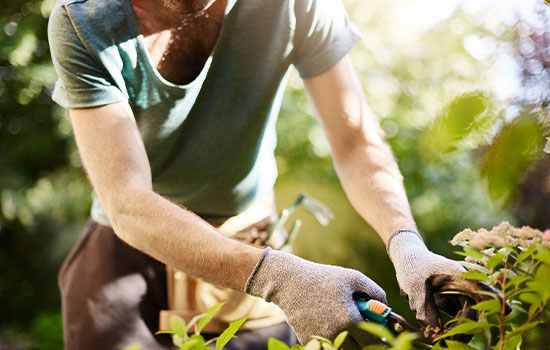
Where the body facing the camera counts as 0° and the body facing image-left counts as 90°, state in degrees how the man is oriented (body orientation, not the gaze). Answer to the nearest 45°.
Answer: approximately 315°

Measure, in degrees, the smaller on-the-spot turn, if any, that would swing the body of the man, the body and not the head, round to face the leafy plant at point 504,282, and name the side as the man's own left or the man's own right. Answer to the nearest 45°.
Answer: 0° — they already face it
